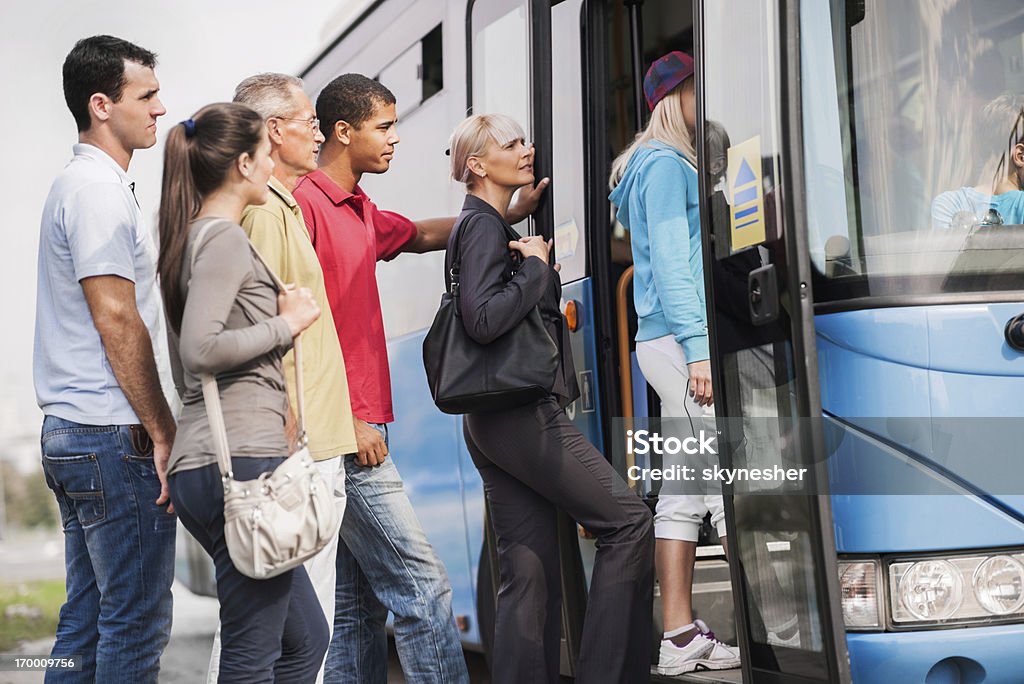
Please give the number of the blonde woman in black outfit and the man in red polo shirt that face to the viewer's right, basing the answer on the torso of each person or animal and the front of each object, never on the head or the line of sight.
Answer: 2

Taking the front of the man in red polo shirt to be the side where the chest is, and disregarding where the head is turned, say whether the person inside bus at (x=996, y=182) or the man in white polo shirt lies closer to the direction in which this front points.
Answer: the person inside bus

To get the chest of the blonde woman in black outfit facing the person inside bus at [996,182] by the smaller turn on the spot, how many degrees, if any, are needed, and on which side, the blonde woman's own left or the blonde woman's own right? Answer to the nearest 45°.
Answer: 0° — they already face them

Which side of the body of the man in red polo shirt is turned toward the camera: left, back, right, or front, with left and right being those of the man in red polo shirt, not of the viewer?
right

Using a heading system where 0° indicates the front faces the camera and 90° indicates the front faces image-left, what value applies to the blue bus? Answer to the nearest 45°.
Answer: approximately 315°

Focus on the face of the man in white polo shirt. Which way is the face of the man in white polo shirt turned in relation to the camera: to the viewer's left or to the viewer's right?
to the viewer's right

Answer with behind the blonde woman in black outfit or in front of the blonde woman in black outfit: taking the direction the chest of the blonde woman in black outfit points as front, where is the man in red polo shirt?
behind

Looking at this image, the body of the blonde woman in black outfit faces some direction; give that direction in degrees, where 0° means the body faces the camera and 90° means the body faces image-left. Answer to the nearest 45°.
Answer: approximately 270°

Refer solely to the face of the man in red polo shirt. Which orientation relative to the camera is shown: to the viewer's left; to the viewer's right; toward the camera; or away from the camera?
to the viewer's right

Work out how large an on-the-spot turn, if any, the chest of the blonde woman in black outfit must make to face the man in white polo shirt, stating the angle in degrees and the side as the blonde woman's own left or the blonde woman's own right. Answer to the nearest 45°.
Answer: approximately 180°

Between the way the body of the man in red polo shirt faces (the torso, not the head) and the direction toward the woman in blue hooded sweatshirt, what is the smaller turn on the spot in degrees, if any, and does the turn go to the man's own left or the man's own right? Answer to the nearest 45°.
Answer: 0° — they already face them
